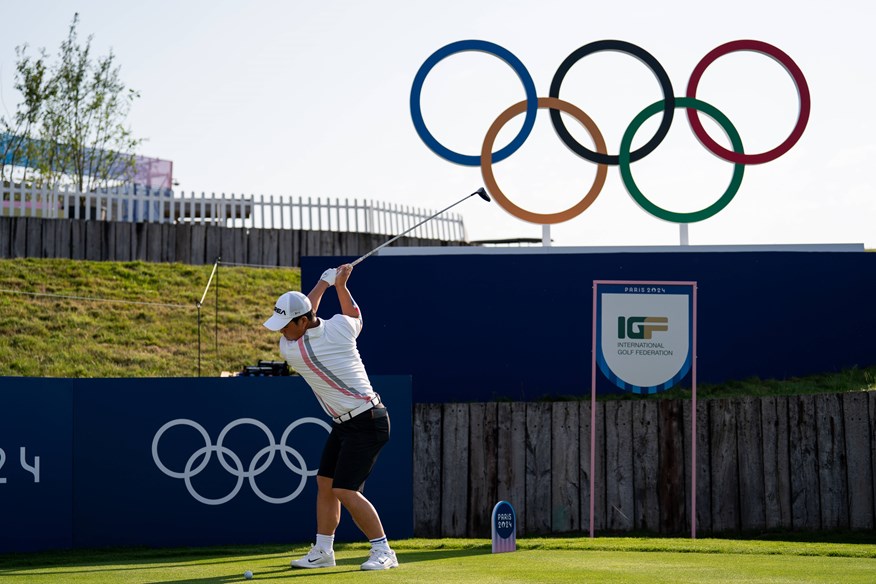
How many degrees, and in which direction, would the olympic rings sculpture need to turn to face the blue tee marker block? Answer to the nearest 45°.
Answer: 0° — it already faces it

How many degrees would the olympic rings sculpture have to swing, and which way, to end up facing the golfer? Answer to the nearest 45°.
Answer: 0° — it already faces them

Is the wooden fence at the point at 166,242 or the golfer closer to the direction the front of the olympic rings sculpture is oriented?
the golfer

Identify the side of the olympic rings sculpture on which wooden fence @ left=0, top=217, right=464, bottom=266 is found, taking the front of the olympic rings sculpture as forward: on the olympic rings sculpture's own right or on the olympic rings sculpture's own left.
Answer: on the olympic rings sculpture's own right

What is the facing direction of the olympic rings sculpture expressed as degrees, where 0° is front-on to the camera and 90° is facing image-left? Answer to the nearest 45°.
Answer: approximately 0°

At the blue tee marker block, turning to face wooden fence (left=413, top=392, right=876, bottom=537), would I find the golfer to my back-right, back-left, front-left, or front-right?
back-left
